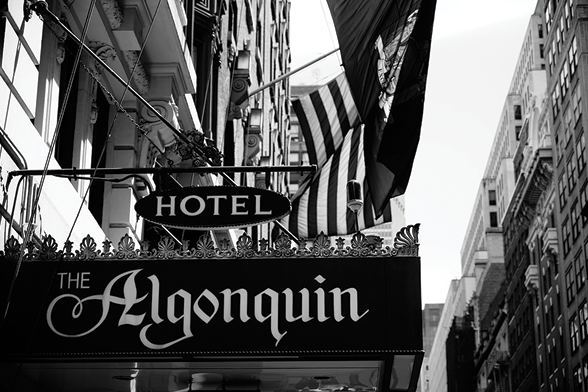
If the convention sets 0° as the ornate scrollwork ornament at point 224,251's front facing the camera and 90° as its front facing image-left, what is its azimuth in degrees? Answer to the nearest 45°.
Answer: approximately 0°

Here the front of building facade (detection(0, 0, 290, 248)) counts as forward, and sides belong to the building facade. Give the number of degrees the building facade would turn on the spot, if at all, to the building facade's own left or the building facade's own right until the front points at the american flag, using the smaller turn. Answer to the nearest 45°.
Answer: approximately 45° to the building facade's own left

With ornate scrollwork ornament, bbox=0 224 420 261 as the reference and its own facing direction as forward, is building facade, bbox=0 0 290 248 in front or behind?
behind

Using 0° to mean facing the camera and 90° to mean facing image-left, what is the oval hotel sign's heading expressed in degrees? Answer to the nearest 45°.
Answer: approximately 0°

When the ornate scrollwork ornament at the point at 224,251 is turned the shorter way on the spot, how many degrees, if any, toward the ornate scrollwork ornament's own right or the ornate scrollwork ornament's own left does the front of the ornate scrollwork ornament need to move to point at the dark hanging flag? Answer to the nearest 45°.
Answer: approximately 135° to the ornate scrollwork ornament's own left

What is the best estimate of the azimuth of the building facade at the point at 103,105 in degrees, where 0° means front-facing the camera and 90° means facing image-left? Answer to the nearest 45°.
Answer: approximately 315°

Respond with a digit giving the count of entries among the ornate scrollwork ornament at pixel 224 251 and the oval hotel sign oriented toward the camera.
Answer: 2

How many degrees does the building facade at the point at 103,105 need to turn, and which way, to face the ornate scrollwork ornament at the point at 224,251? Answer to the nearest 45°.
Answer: approximately 45° to its right
